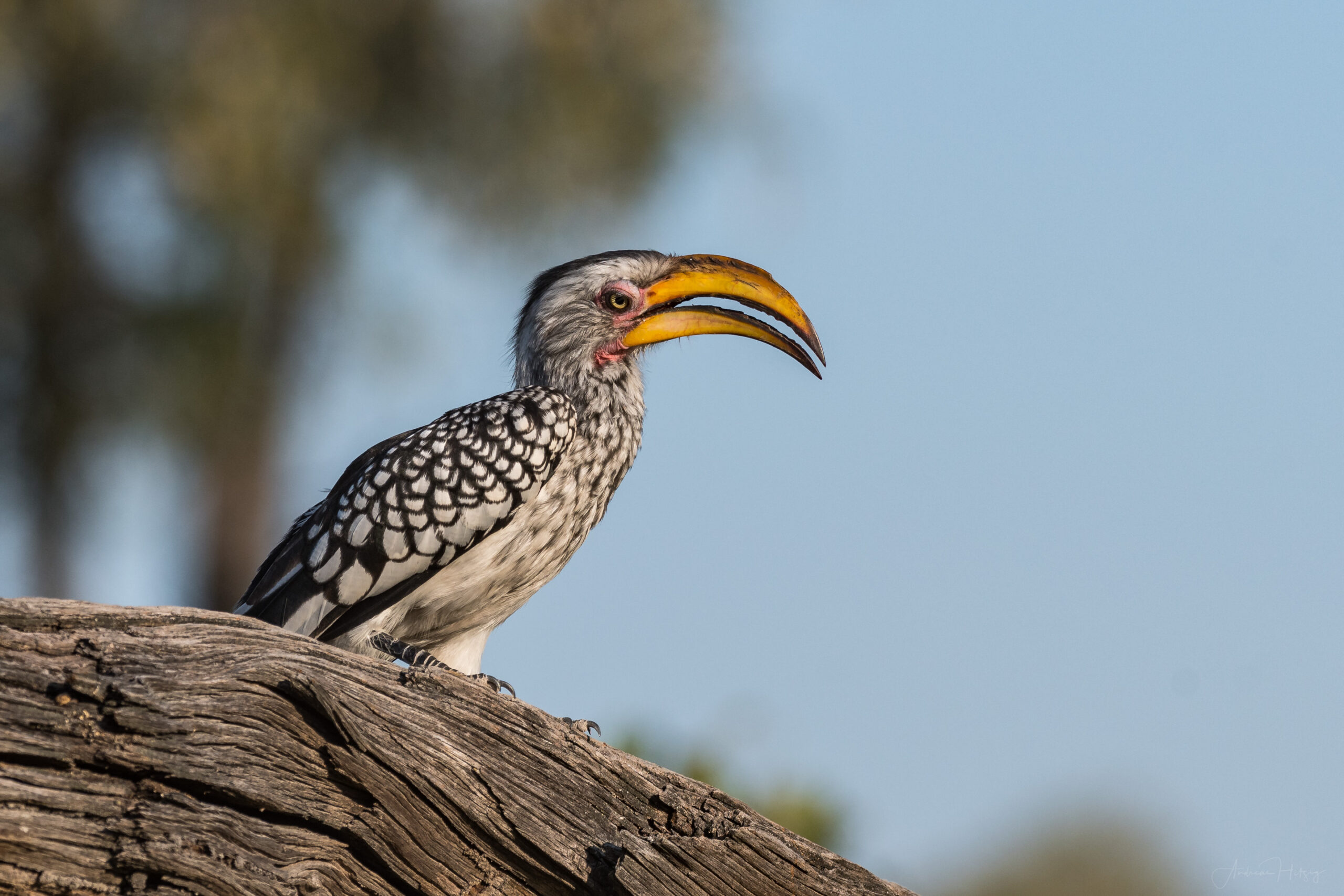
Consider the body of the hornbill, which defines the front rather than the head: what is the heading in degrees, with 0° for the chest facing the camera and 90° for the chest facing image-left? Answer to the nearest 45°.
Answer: approximately 270°

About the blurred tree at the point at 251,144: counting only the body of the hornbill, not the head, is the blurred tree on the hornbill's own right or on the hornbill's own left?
on the hornbill's own left
